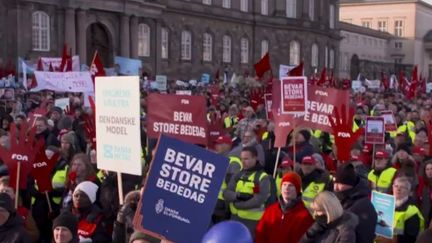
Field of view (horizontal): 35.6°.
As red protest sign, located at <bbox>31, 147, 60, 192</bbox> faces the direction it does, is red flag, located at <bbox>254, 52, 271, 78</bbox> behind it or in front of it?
behind

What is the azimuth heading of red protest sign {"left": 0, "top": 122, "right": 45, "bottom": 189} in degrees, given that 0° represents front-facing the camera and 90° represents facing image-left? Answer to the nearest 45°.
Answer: approximately 0°

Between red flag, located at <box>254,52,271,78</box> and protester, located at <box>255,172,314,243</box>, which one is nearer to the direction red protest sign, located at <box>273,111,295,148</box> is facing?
the protester

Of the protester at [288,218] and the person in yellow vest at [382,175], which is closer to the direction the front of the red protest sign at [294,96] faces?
the protester

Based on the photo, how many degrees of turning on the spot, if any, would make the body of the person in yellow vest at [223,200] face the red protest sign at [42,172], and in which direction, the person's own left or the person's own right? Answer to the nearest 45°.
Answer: approximately 45° to the person's own right

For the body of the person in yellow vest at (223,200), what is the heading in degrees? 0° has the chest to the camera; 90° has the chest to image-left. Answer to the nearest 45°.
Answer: approximately 45°

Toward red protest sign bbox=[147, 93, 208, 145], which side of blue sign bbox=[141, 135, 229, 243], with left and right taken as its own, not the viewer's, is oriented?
back
